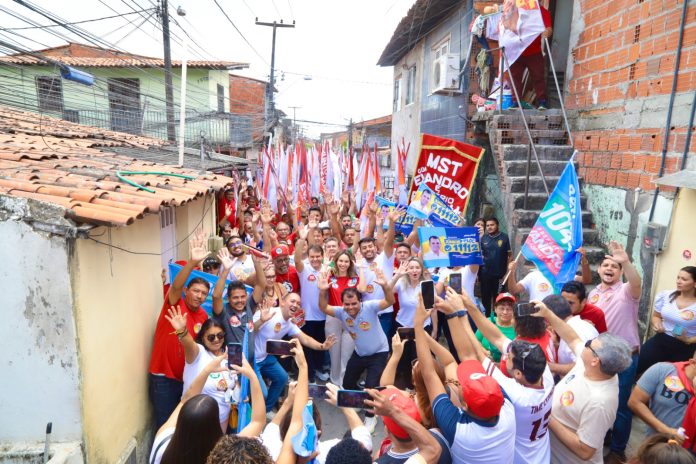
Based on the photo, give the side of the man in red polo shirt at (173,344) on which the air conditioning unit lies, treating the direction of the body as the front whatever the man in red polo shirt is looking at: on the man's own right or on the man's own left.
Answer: on the man's own left

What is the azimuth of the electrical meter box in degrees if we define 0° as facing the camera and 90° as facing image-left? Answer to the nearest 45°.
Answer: approximately 45°

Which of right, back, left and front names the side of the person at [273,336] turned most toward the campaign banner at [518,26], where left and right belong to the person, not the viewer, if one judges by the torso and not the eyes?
left

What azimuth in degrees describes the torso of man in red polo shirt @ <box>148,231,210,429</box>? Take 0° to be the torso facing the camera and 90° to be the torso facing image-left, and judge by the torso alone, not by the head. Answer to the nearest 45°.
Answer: approximately 315°

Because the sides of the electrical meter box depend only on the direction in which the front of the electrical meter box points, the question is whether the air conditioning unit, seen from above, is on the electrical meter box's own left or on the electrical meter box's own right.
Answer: on the electrical meter box's own right

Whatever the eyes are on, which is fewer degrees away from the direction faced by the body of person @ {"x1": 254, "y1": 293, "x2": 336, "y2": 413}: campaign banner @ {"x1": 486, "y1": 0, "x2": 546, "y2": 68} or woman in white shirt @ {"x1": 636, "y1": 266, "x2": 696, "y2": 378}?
the woman in white shirt

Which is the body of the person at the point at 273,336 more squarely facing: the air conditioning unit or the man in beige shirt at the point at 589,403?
the man in beige shirt

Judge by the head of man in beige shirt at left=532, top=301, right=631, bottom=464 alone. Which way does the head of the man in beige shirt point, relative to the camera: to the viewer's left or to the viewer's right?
to the viewer's left

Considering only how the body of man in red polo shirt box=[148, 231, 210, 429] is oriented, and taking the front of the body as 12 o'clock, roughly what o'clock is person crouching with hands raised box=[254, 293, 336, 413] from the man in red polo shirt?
The person crouching with hands raised is roughly at 10 o'clock from the man in red polo shirt.
